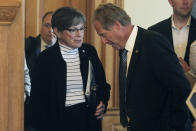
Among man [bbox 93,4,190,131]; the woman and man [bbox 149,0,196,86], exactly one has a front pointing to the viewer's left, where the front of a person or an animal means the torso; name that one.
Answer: man [bbox 93,4,190,131]

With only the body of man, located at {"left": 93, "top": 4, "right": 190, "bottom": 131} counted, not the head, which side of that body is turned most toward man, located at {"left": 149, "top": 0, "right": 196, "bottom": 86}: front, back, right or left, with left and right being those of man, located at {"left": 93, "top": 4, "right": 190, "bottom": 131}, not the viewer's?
right

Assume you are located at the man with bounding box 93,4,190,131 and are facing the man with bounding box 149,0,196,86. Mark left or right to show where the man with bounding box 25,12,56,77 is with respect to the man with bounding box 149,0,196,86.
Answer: left

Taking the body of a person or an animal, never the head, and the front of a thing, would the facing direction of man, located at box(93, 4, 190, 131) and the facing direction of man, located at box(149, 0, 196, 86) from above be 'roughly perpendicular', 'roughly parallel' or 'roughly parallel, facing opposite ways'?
roughly perpendicular

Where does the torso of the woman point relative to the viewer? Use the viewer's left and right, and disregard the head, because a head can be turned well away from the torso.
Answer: facing the viewer and to the right of the viewer

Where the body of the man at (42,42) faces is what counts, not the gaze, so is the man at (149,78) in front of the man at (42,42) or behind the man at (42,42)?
in front

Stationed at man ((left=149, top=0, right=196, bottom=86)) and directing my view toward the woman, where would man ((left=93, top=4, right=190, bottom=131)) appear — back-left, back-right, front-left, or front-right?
front-left

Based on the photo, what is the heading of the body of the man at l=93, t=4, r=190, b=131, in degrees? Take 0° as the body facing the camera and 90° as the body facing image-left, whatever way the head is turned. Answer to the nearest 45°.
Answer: approximately 90°

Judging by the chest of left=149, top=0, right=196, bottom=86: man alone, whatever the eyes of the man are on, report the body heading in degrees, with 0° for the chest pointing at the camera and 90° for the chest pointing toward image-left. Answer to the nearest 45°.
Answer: approximately 0°

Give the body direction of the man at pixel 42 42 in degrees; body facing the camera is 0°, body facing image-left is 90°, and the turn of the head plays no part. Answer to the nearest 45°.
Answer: approximately 315°

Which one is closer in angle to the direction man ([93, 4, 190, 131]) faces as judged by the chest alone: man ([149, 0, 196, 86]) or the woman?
the woman

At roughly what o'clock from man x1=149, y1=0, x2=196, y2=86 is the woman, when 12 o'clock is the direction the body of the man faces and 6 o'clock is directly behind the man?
The woman is roughly at 2 o'clock from the man.

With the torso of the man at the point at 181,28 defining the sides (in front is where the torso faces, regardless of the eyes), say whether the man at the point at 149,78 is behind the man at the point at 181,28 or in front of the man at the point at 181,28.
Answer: in front

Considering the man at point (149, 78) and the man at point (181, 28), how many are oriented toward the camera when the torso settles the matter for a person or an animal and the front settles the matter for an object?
1

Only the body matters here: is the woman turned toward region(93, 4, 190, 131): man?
yes
